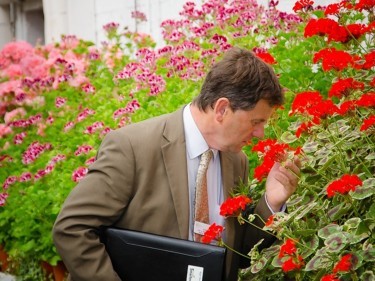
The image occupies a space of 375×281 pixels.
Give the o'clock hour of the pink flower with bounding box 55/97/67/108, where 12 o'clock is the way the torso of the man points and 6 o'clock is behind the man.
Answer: The pink flower is roughly at 7 o'clock from the man.

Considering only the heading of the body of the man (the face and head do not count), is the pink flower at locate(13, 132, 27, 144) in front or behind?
behind

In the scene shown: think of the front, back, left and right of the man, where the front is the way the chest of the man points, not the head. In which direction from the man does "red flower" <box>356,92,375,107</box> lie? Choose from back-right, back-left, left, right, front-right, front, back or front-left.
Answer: front-left

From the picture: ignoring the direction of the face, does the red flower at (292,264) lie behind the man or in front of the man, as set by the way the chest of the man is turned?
in front

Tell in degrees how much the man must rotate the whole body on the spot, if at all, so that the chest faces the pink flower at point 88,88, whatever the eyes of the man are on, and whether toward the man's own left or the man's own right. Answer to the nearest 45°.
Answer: approximately 135° to the man's own left

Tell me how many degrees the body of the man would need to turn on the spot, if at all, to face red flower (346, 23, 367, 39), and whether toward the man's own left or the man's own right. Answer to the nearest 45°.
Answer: approximately 90° to the man's own left

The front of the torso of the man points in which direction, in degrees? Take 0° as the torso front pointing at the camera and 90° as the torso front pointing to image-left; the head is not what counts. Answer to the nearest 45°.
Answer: approximately 315°

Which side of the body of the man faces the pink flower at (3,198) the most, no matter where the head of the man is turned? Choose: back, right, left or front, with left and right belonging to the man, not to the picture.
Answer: back

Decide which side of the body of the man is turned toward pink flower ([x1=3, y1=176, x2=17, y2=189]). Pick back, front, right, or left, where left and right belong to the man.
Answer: back

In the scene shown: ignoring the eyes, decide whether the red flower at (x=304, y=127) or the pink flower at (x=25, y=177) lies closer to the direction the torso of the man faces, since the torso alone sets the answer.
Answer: the red flower

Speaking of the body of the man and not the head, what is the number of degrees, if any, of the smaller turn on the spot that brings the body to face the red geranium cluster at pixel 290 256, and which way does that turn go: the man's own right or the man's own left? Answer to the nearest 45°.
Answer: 0° — they already face it

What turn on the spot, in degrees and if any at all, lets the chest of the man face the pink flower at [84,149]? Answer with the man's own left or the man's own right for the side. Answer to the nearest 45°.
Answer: approximately 135° to the man's own left

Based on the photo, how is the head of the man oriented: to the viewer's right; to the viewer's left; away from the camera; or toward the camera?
to the viewer's right
